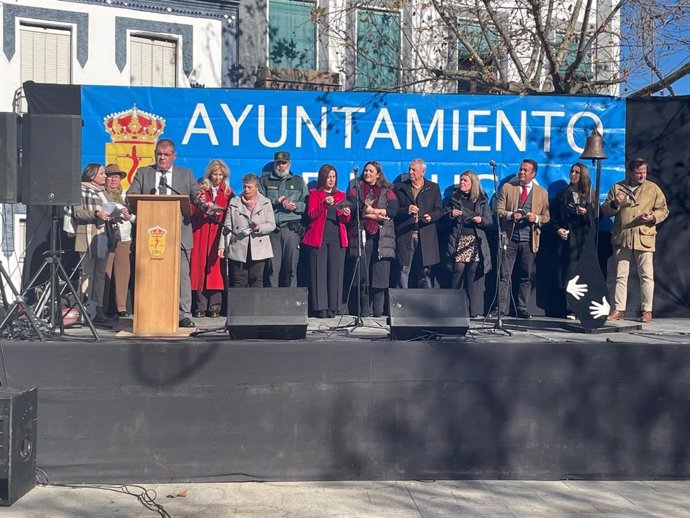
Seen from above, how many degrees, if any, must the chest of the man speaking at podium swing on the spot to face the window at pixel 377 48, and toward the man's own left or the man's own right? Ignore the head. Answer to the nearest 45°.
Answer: approximately 135° to the man's own left

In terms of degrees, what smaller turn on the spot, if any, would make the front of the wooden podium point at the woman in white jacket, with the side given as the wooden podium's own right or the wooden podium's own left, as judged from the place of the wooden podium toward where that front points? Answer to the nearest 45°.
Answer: approximately 135° to the wooden podium's own left

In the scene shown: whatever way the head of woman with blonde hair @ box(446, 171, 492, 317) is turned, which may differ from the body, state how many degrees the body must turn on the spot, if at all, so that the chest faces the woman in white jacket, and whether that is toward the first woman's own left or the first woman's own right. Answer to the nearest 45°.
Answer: approximately 90° to the first woman's own right

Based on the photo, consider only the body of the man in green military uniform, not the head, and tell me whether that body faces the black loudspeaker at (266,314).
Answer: yes

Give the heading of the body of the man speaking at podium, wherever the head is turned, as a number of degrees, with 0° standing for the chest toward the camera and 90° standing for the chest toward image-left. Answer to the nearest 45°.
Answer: approximately 0°

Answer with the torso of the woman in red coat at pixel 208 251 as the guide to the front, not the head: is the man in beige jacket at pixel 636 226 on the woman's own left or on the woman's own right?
on the woman's own left

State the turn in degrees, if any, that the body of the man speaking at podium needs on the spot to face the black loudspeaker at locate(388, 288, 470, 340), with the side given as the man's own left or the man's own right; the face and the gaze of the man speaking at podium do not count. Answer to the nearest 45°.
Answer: approximately 45° to the man's own left

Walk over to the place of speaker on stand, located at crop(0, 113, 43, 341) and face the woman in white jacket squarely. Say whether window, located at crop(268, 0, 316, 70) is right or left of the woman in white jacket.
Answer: left
